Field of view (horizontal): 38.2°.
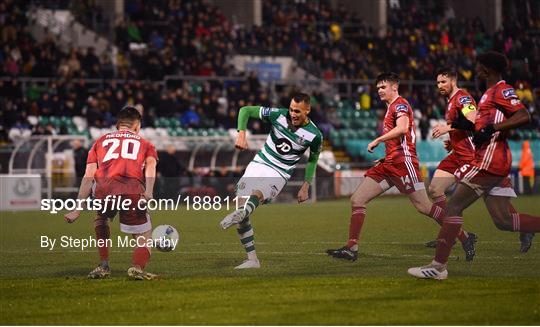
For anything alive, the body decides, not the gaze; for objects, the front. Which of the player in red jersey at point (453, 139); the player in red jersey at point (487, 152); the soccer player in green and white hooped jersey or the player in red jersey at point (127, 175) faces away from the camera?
the player in red jersey at point (127, 175)

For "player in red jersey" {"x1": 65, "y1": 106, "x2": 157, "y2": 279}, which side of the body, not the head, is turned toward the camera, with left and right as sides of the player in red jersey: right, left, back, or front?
back

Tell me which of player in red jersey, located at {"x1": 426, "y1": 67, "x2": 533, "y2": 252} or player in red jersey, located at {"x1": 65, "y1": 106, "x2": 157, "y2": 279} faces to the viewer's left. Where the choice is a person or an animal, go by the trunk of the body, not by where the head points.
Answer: player in red jersey, located at {"x1": 426, "y1": 67, "x2": 533, "y2": 252}

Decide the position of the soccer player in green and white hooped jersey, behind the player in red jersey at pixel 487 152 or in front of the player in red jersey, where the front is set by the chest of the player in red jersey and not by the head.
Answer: in front

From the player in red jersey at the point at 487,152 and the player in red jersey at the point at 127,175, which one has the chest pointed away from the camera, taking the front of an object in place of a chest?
the player in red jersey at the point at 127,175

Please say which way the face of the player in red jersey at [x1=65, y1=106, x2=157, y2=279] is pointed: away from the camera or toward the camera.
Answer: away from the camera

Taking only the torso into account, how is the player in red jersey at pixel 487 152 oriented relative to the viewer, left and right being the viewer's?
facing to the left of the viewer

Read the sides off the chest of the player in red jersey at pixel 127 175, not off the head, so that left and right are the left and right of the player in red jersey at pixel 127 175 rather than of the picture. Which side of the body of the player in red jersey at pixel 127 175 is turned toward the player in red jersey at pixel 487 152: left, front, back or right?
right

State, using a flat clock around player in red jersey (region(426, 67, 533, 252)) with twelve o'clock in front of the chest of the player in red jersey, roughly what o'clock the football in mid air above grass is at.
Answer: The football in mid air above grass is roughly at 11 o'clock from the player in red jersey.

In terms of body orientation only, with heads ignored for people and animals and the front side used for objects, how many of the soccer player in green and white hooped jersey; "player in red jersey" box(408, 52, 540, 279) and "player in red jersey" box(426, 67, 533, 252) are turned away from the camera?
0

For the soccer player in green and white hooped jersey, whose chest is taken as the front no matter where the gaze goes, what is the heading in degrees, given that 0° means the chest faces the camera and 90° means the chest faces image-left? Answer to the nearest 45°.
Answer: approximately 45°

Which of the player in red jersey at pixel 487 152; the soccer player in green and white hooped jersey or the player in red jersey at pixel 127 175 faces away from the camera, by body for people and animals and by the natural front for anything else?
the player in red jersey at pixel 127 175

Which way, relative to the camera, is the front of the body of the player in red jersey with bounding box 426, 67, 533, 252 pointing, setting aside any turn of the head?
to the viewer's left

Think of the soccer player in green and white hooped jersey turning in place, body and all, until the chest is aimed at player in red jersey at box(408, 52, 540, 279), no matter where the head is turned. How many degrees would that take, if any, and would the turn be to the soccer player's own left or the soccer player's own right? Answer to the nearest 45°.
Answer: approximately 90° to the soccer player's own left
